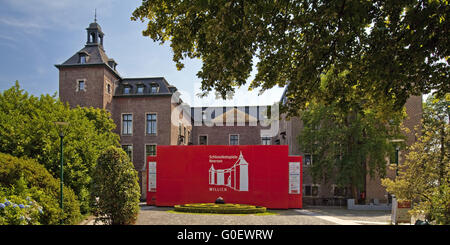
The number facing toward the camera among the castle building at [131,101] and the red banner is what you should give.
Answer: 2

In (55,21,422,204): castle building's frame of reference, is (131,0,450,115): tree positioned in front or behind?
in front

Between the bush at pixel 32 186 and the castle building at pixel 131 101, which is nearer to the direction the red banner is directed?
the bush

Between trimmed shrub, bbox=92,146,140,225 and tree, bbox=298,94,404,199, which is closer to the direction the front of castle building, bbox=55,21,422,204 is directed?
the trimmed shrub

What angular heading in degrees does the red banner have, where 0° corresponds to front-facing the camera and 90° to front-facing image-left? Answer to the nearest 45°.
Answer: approximately 0°

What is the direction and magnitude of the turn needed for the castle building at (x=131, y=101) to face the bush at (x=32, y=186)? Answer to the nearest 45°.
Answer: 0° — it already faces it

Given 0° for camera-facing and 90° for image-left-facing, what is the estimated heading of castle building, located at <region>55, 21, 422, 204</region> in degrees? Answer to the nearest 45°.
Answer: approximately 0°

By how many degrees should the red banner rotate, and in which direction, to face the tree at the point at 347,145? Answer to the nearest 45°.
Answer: approximately 135° to its left
